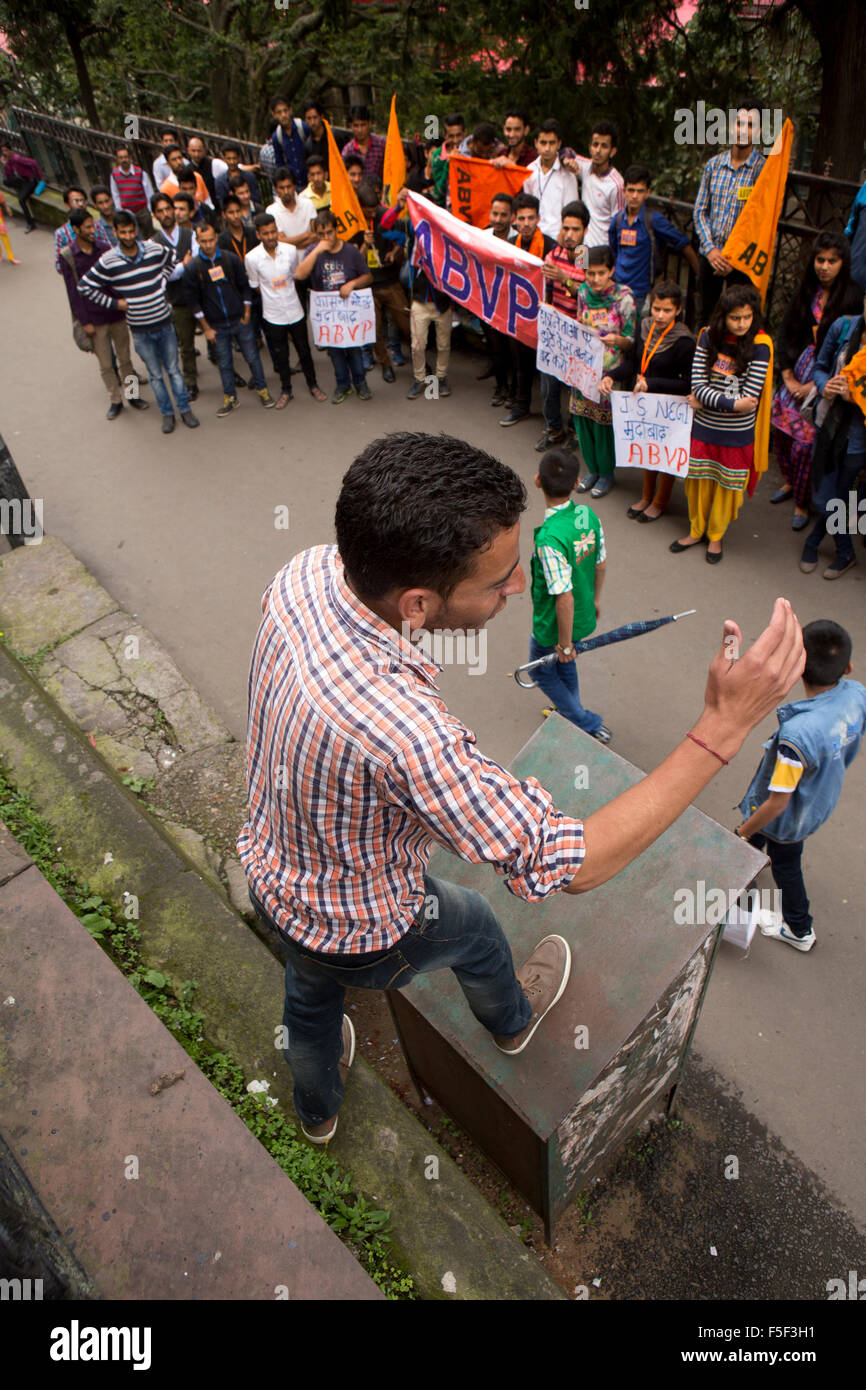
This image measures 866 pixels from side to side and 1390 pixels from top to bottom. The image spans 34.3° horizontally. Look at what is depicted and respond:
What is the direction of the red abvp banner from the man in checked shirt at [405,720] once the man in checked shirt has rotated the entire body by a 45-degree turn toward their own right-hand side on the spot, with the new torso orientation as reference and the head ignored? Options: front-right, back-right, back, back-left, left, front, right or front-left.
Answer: left

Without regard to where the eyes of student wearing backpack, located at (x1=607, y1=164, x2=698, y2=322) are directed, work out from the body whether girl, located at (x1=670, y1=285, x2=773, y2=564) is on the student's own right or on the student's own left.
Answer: on the student's own left

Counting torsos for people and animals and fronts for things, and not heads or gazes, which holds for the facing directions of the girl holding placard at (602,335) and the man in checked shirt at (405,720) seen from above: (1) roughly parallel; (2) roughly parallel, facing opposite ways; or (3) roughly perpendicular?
roughly parallel, facing opposite ways

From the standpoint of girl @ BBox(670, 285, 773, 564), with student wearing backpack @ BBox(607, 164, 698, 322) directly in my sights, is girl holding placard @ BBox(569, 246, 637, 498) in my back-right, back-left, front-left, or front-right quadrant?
front-left

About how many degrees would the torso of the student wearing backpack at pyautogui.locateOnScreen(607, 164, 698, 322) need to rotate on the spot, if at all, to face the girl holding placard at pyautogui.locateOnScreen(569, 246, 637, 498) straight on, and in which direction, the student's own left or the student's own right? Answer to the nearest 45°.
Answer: approximately 45° to the student's own left

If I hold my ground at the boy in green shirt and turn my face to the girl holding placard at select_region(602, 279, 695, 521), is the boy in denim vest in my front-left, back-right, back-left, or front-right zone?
back-right

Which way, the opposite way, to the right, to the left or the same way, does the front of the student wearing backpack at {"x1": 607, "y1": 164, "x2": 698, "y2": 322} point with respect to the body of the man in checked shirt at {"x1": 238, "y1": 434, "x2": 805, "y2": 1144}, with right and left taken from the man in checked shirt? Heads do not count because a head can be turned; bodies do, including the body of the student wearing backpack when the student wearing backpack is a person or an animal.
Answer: the opposite way

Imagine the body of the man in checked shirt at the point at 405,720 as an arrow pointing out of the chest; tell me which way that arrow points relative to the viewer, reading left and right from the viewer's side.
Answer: facing away from the viewer and to the right of the viewer

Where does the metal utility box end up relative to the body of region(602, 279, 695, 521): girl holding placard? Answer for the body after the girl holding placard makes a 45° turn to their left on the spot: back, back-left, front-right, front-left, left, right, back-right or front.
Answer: front

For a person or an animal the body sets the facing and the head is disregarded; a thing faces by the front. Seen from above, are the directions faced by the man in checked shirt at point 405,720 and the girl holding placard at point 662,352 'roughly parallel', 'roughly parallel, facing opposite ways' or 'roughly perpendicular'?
roughly parallel, facing opposite ways

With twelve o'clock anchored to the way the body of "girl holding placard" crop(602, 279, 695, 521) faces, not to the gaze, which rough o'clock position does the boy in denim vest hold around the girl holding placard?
The boy in denim vest is roughly at 10 o'clock from the girl holding placard.

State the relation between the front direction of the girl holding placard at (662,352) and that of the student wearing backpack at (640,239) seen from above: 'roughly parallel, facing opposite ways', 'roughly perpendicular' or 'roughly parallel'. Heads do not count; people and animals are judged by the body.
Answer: roughly parallel

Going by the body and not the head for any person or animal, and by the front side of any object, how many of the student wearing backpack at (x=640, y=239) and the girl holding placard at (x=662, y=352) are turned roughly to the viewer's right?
0

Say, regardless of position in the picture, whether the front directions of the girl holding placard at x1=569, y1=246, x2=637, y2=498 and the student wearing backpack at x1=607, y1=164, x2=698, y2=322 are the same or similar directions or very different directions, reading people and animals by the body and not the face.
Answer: same or similar directions

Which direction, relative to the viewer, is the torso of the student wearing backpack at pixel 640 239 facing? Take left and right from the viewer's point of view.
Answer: facing the viewer and to the left of the viewer

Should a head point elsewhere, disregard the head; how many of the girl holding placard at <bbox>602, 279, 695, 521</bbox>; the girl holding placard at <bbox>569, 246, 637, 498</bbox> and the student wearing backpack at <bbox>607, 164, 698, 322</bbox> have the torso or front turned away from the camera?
0

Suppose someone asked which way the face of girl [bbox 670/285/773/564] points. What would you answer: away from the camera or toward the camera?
toward the camera

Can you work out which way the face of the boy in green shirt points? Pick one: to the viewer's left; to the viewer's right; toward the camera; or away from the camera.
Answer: away from the camera
